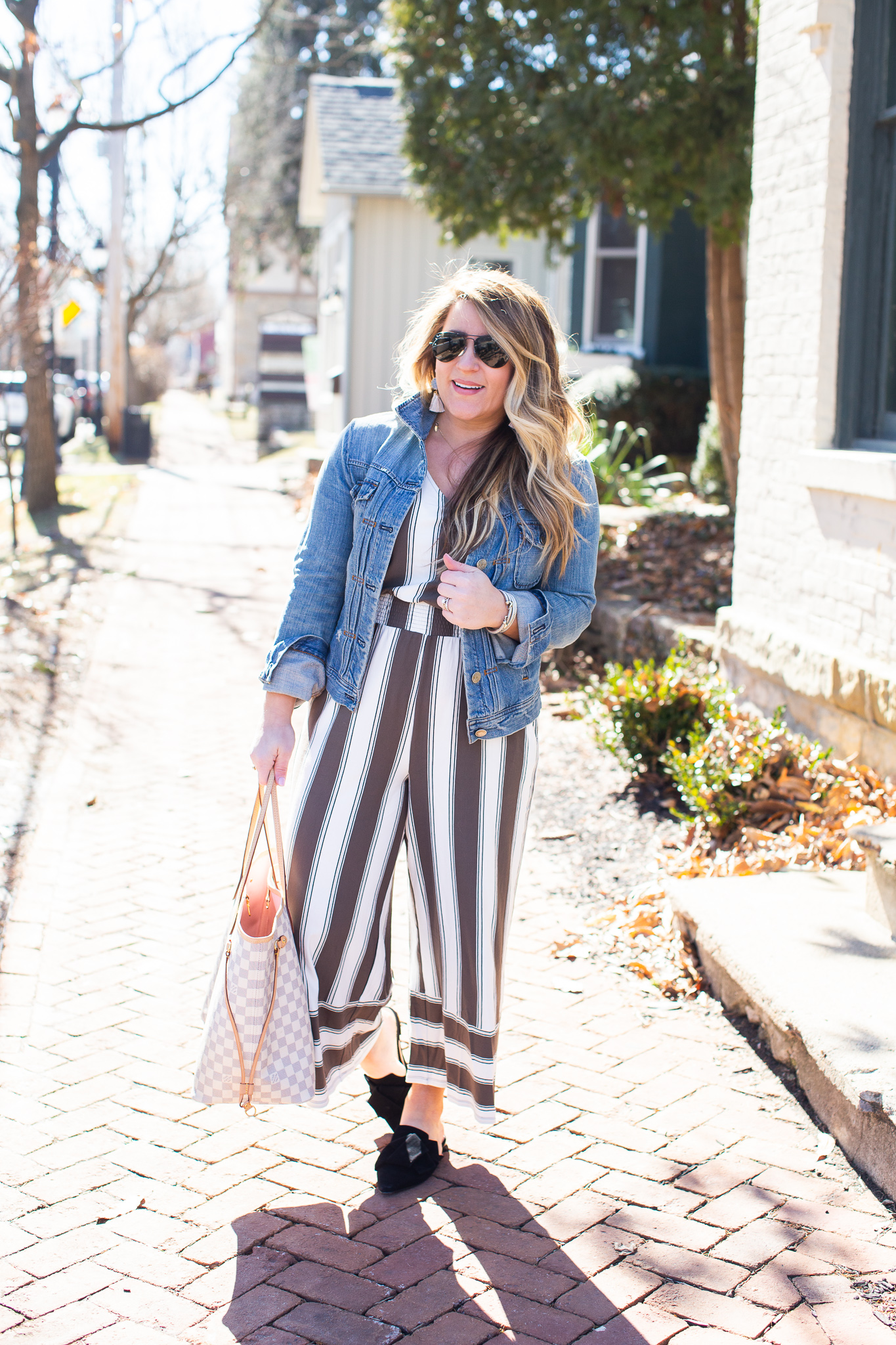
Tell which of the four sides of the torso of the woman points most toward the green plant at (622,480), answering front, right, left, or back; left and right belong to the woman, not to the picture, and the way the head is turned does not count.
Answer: back

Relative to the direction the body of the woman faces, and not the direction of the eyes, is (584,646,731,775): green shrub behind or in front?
behind

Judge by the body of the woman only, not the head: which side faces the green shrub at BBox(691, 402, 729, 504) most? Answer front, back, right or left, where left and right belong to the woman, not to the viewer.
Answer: back

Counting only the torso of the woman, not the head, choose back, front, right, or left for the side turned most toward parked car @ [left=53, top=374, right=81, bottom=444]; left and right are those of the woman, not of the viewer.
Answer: back

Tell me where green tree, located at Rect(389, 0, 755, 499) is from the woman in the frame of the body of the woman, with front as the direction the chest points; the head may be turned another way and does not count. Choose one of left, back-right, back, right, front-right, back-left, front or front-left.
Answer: back

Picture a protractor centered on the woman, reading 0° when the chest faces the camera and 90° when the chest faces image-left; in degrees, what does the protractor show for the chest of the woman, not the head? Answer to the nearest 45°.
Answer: approximately 0°

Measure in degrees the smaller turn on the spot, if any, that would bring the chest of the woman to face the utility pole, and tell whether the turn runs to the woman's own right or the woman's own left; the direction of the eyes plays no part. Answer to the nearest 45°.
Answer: approximately 180°

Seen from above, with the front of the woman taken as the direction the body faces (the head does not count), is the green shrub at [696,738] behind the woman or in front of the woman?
behind

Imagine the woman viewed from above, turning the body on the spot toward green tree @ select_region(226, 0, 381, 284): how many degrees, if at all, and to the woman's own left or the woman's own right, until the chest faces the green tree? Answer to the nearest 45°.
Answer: approximately 180°
